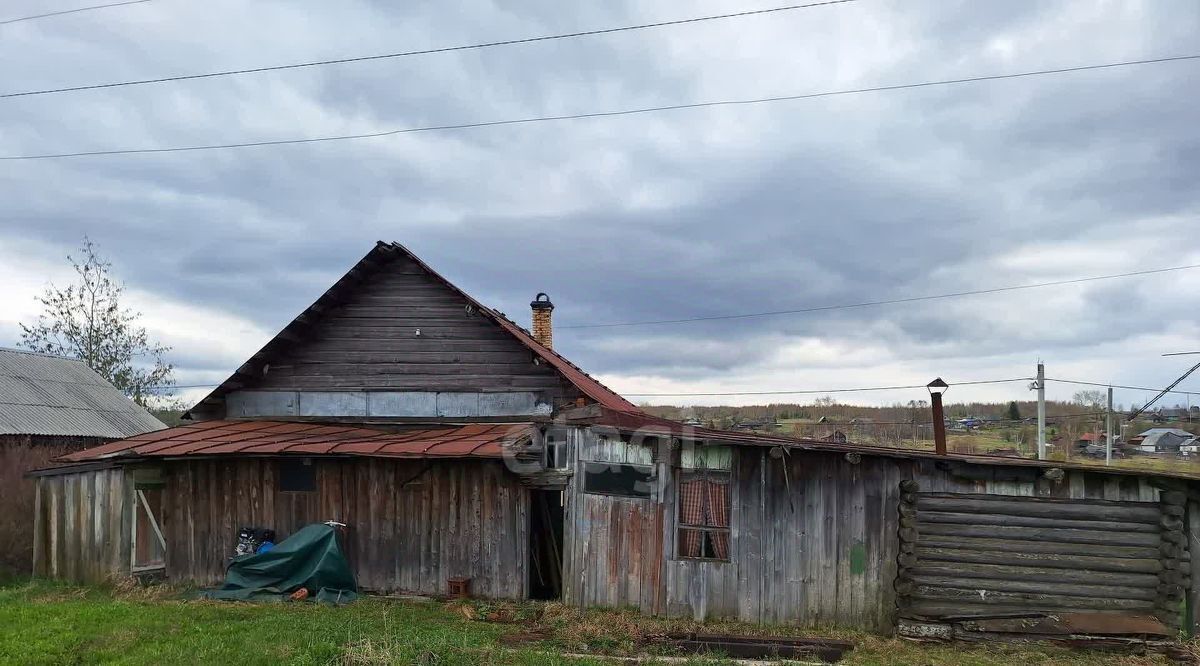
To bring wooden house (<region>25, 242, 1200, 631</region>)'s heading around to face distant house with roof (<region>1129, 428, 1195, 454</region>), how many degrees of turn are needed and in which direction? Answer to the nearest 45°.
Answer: approximately 135° to its left

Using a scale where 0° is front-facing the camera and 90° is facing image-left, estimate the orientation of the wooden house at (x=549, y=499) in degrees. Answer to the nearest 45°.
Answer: approximately 0°

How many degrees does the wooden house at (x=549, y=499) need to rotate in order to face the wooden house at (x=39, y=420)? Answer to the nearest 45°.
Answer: approximately 135° to its right
